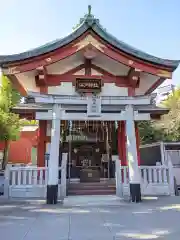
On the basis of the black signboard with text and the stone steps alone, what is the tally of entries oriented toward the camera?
2

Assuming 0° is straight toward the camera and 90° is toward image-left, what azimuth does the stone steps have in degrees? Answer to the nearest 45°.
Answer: approximately 0°

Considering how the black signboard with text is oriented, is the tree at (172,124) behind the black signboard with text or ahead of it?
behind

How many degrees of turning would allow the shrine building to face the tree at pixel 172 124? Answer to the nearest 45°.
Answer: approximately 135° to its left

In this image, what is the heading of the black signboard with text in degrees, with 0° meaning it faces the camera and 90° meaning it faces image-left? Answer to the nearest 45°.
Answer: approximately 0°
